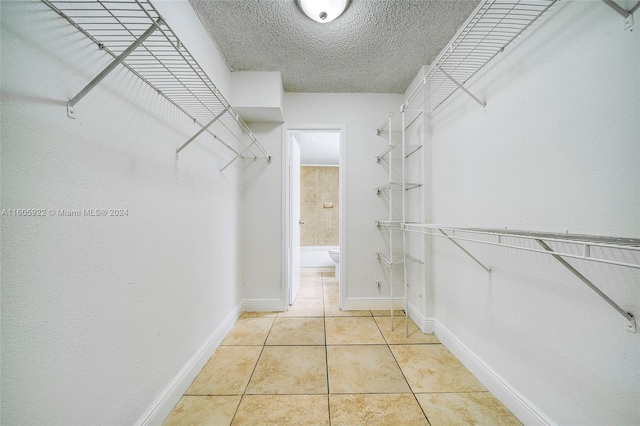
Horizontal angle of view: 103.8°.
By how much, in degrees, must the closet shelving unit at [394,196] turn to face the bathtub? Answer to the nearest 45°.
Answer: approximately 135° to its right

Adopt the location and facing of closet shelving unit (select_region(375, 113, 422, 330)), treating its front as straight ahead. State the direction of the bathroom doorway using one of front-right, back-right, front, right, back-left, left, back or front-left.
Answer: front

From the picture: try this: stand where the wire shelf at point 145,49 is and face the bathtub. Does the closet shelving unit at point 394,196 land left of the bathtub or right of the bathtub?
right

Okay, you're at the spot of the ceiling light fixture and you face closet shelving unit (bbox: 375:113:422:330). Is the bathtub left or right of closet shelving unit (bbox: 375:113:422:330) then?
left

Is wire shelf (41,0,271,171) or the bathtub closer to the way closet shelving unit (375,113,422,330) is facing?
the wire shelf
